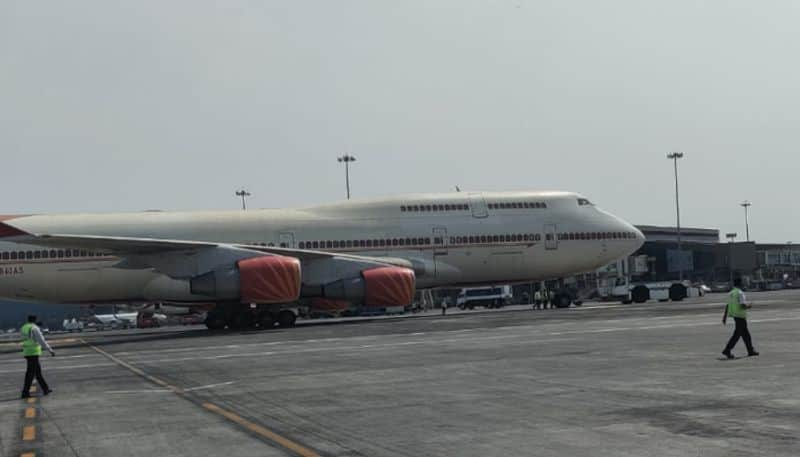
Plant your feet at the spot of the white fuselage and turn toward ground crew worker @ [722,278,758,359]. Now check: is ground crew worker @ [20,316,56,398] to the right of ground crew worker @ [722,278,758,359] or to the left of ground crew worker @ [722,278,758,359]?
right

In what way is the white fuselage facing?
to the viewer's right

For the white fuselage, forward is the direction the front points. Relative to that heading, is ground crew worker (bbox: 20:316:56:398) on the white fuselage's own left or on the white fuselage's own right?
on the white fuselage's own right

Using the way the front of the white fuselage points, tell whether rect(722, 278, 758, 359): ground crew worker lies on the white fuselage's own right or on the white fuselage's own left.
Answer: on the white fuselage's own right
